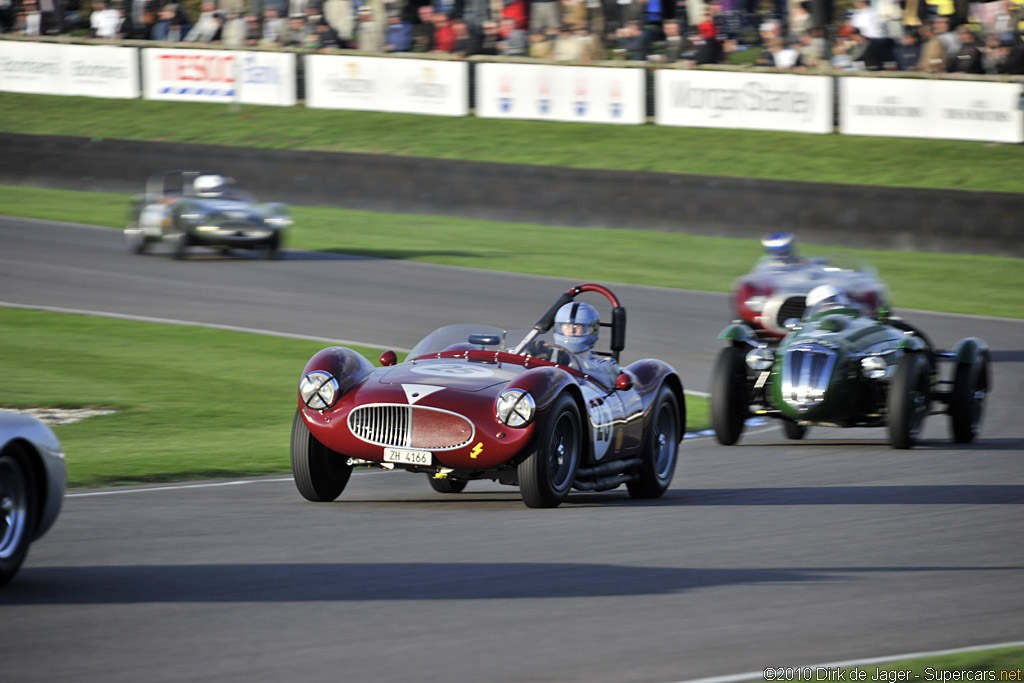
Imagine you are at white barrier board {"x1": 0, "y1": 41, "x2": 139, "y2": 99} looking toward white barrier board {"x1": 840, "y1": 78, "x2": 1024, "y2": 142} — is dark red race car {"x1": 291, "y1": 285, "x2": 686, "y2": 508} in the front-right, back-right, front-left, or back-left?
front-right

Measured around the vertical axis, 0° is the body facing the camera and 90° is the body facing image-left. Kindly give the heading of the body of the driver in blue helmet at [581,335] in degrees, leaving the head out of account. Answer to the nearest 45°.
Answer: approximately 45°

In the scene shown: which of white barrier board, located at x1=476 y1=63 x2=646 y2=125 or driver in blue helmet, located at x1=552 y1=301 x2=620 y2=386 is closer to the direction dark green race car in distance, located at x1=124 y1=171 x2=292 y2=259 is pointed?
the driver in blue helmet

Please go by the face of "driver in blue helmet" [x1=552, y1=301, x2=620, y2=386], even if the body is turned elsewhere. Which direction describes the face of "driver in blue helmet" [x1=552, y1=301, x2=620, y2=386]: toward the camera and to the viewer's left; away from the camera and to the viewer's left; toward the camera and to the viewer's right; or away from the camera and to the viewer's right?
toward the camera and to the viewer's left

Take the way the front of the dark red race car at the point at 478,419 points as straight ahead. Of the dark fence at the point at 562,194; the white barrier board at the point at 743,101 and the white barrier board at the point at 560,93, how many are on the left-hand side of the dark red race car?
0

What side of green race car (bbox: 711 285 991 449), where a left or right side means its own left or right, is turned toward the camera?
front

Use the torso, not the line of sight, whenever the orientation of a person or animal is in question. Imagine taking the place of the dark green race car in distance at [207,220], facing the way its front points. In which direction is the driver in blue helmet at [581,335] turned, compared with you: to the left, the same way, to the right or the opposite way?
to the right

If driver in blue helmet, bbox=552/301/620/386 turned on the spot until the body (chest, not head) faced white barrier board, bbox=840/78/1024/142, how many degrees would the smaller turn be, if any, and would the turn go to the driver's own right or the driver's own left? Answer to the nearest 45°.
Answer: approximately 135° to the driver's own right

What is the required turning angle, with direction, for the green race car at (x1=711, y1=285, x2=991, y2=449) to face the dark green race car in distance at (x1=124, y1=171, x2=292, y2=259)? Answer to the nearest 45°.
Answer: approximately 135° to its right

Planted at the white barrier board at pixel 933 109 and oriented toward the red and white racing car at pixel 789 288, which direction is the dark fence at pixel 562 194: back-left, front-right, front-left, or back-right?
front-right

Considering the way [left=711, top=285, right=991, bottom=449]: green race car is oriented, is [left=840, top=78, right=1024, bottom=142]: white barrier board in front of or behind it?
behind

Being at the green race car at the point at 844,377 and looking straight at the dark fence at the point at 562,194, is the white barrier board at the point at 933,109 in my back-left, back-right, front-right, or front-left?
front-right

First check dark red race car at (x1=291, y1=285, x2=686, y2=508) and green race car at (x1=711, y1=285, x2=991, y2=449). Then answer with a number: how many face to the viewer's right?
0

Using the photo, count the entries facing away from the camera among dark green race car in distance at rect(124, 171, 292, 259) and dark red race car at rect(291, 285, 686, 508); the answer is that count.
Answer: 0

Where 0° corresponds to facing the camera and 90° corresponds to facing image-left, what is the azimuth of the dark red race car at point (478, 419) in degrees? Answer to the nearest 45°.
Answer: approximately 45°
